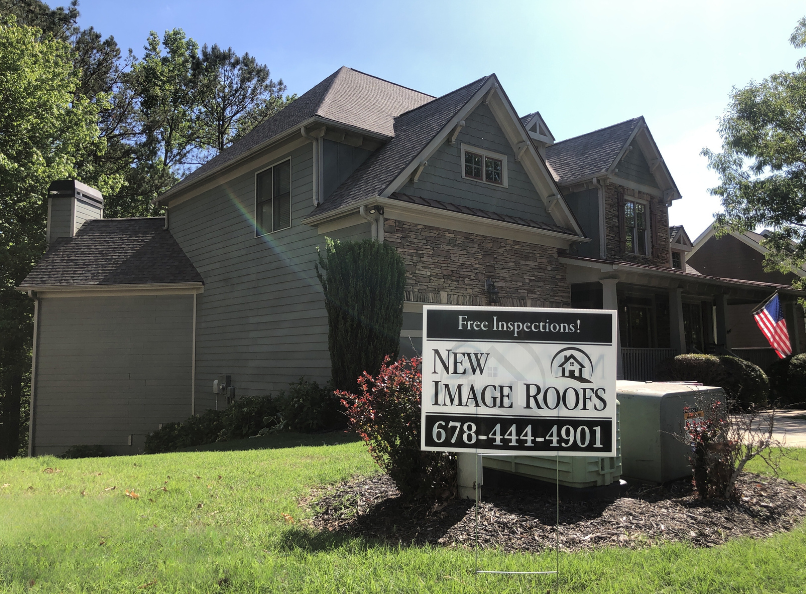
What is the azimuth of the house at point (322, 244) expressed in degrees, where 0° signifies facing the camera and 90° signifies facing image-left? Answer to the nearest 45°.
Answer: approximately 315°

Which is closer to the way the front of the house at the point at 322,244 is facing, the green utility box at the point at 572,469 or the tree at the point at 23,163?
the green utility box

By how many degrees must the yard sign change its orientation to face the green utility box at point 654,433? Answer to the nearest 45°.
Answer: approximately 135° to its left

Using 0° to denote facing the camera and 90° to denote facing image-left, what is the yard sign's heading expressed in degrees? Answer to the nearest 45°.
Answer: approximately 0°

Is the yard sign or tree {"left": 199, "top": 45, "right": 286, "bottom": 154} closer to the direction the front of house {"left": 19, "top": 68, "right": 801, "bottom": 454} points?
the yard sign
